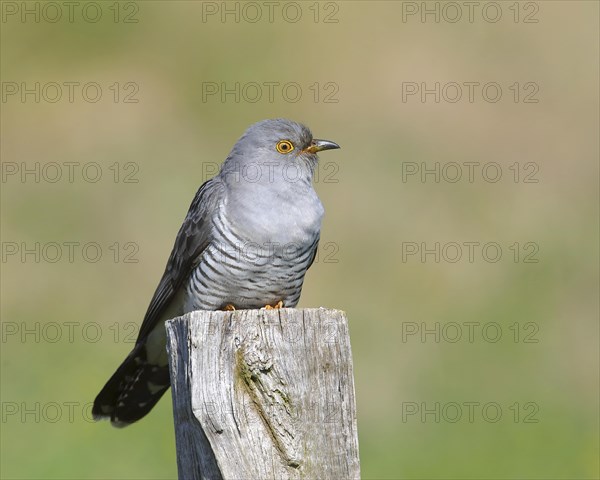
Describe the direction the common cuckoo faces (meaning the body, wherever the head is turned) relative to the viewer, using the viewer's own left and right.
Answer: facing the viewer and to the right of the viewer
